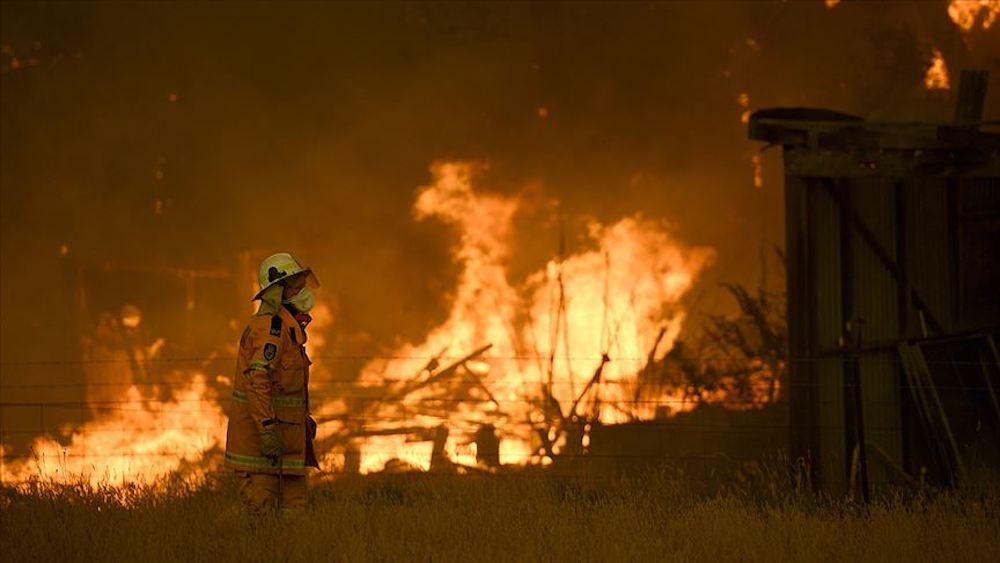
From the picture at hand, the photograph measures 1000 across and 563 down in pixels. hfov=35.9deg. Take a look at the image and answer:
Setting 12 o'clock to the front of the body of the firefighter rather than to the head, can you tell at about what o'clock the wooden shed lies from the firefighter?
The wooden shed is roughly at 11 o'clock from the firefighter.

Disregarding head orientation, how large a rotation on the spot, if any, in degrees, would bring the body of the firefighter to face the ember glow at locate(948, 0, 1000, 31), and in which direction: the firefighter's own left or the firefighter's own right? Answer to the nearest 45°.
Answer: approximately 45° to the firefighter's own left

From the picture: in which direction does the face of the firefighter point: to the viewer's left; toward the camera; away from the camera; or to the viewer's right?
to the viewer's right

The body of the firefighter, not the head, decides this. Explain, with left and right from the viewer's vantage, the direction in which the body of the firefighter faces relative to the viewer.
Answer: facing to the right of the viewer

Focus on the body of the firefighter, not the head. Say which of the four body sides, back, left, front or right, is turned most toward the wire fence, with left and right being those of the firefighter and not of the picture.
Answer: left

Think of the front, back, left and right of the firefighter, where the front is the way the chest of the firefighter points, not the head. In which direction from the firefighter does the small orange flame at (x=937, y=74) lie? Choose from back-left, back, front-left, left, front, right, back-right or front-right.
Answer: front-left
